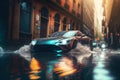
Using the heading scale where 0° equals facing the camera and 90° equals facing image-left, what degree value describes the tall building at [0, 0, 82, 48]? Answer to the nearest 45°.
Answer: approximately 315°
